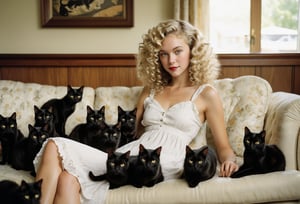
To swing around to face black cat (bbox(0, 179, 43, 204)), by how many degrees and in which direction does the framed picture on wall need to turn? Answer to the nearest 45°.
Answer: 0° — it already faces it

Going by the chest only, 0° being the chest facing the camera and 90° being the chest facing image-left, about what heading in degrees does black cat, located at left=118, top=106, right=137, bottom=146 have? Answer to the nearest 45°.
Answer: approximately 0°

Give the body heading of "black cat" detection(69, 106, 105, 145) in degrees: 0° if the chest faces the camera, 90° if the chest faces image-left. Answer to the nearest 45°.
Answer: approximately 315°

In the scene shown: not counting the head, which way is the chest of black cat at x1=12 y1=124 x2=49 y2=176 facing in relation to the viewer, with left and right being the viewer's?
facing the viewer and to the right of the viewer

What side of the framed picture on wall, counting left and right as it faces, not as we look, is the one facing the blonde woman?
front

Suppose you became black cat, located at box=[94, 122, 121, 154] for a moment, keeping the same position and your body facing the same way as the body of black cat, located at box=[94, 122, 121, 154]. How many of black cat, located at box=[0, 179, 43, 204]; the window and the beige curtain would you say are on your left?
2

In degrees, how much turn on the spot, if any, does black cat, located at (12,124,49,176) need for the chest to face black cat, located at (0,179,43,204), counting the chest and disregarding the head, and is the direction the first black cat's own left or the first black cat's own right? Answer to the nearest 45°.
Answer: approximately 45° to the first black cat's own right

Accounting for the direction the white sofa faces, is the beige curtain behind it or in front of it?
behind

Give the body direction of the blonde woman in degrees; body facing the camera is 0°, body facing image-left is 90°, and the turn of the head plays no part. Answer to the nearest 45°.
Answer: approximately 45°

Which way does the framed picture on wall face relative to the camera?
toward the camera

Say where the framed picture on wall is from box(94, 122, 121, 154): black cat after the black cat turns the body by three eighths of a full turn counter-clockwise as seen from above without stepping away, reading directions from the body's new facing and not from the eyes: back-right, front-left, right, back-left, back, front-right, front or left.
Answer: front

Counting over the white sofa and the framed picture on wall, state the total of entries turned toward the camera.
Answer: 2

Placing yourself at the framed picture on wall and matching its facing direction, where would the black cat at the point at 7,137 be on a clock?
The black cat is roughly at 1 o'clock from the framed picture on wall.

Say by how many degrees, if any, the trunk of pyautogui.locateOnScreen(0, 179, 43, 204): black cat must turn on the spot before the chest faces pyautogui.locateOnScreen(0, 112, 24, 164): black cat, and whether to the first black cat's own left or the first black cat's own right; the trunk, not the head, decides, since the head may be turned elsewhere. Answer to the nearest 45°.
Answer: approximately 135° to the first black cat's own left

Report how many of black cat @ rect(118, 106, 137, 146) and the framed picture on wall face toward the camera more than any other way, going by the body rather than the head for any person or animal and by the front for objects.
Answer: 2
